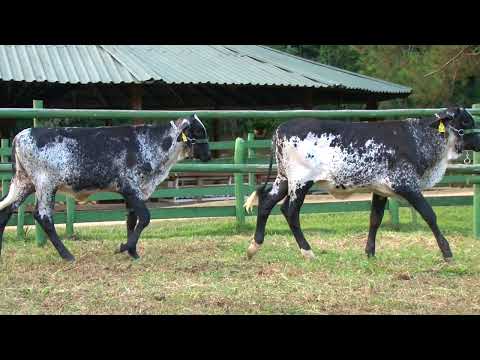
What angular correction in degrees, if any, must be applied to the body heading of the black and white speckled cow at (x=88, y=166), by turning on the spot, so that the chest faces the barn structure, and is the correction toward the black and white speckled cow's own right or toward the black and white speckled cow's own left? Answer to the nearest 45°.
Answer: approximately 90° to the black and white speckled cow's own left

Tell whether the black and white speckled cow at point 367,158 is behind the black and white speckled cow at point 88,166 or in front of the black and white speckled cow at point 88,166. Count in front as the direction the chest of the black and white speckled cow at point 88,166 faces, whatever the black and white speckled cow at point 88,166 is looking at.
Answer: in front

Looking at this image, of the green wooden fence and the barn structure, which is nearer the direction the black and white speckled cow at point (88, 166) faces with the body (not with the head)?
the green wooden fence

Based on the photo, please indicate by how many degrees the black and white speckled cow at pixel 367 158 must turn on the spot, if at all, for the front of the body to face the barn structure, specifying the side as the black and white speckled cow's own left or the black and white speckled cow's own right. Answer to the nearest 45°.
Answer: approximately 135° to the black and white speckled cow's own left

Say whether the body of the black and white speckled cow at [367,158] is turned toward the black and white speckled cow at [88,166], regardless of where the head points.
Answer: no

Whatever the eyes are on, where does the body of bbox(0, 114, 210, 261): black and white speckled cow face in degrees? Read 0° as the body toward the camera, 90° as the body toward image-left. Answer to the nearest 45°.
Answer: approximately 270°

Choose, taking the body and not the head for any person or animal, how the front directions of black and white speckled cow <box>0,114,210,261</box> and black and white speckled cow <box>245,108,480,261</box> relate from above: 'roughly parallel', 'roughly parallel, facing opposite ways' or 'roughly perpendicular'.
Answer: roughly parallel

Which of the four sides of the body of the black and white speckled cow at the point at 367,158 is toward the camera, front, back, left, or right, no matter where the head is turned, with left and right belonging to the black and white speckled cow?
right

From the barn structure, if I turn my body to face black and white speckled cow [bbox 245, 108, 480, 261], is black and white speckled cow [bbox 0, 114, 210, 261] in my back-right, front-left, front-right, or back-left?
front-right

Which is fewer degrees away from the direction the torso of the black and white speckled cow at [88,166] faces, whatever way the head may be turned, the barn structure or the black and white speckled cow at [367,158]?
the black and white speckled cow

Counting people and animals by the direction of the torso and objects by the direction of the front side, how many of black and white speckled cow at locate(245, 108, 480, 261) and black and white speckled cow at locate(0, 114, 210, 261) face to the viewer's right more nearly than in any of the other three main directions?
2
